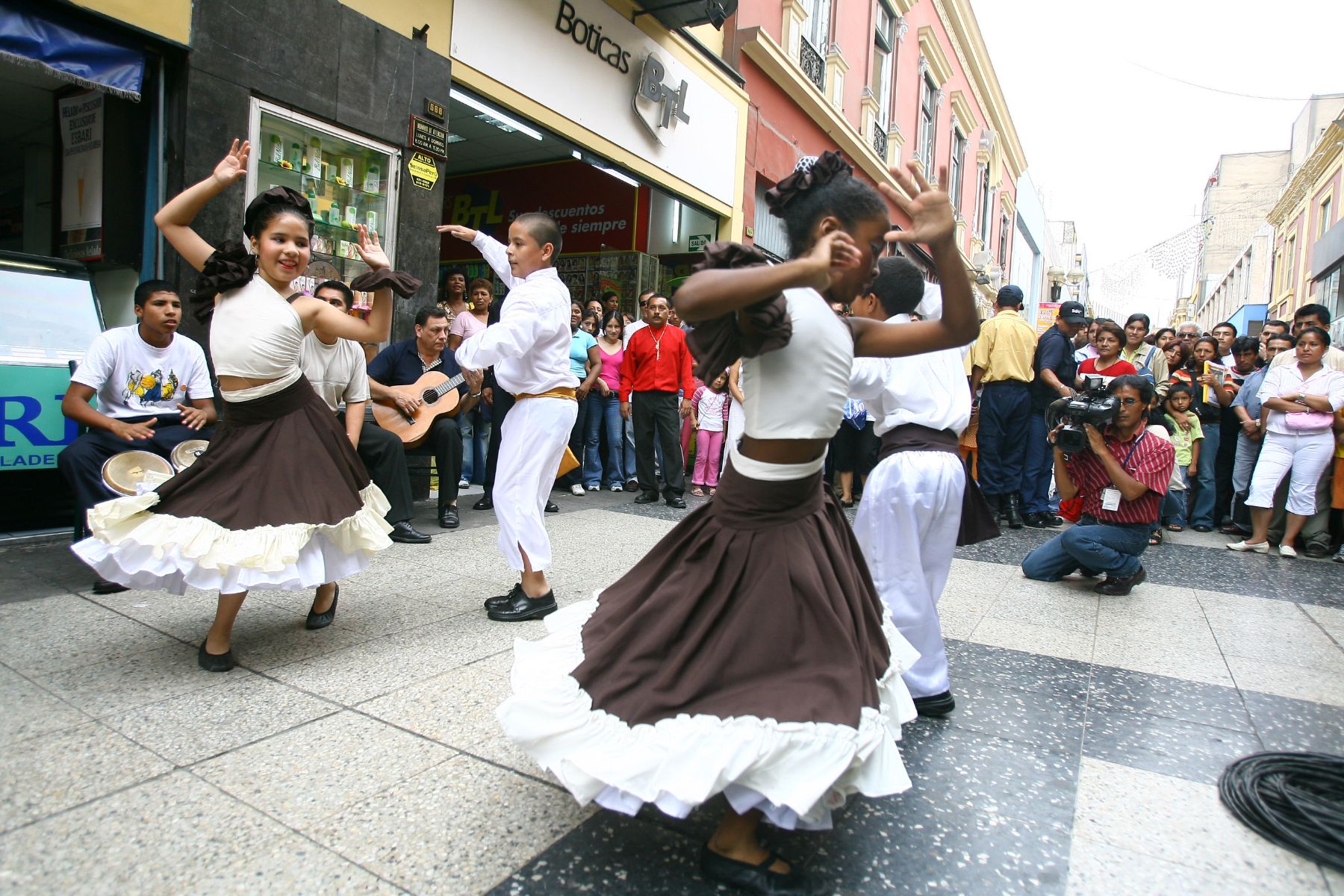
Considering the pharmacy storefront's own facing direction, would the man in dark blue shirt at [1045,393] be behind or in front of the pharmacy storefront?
in front

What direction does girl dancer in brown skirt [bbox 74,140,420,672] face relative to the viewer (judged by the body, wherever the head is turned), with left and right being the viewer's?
facing the viewer and to the right of the viewer

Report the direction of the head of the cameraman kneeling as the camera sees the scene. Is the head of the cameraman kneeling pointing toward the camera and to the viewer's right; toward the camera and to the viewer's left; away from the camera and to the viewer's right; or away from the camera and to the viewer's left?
toward the camera and to the viewer's left

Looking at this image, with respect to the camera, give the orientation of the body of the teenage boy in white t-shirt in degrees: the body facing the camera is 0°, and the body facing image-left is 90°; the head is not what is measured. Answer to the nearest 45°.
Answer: approximately 315°

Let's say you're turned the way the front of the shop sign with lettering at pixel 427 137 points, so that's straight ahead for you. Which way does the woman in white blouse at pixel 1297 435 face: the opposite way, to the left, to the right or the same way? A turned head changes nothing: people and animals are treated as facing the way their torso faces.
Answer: to the right

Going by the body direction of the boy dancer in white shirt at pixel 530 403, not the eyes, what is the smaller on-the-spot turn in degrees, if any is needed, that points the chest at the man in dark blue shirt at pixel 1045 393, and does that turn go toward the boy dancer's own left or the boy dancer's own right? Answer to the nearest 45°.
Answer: approximately 135° to the boy dancer's own right

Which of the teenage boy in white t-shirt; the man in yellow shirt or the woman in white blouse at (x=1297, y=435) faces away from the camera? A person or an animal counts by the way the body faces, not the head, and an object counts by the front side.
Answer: the man in yellow shirt

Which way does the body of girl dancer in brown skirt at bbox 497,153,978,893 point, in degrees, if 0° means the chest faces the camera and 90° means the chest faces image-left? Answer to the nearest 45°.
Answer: approximately 270°

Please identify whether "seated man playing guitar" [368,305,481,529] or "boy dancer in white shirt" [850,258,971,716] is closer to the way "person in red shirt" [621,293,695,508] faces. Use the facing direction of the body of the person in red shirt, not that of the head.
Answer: the boy dancer in white shirt

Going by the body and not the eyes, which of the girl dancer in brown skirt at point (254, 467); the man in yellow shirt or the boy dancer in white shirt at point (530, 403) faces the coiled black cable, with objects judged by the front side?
the girl dancer in brown skirt
